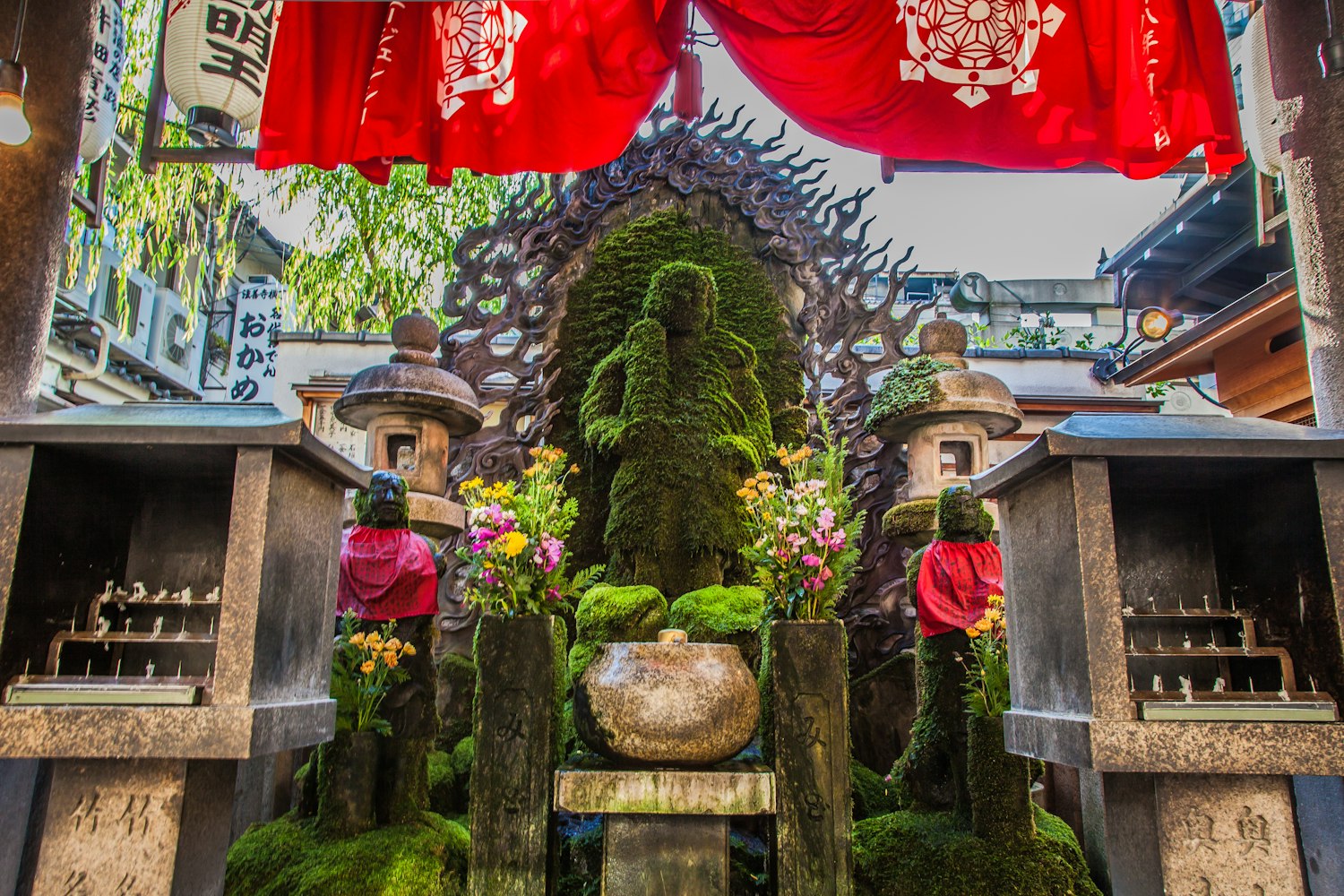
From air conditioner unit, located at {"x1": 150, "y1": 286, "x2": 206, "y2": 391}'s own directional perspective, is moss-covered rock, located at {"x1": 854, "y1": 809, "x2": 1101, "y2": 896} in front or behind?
in front

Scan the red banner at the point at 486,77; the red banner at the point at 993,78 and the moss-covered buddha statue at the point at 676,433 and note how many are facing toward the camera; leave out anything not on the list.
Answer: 3

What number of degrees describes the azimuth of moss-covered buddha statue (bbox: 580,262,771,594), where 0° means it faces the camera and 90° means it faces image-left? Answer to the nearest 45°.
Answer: approximately 0°

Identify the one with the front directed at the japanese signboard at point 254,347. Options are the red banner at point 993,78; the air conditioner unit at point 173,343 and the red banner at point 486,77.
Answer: the air conditioner unit

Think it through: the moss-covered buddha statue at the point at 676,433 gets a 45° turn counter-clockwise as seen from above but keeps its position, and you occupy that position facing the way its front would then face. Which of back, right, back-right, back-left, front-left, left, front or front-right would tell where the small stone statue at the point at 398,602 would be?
right

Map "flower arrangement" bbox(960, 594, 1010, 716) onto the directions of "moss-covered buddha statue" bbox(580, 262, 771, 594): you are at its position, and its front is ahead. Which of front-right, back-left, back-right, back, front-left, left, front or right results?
front-left

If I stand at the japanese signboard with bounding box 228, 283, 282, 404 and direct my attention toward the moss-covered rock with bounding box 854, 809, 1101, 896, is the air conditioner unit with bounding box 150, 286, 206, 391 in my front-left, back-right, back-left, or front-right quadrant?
back-right

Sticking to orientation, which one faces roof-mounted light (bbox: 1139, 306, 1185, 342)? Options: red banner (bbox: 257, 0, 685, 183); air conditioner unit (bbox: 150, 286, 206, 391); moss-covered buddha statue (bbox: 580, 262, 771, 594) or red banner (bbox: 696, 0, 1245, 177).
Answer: the air conditioner unit

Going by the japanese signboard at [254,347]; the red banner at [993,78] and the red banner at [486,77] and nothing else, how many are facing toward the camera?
3

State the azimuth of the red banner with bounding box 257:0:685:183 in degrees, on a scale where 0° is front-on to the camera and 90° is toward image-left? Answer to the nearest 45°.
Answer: approximately 0°

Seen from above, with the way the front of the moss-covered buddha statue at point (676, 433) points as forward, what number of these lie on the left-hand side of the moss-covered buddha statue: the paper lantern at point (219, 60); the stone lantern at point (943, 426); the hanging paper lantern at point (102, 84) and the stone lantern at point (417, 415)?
1

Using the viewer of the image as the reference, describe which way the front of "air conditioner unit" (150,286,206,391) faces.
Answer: facing the viewer and to the right of the viewer

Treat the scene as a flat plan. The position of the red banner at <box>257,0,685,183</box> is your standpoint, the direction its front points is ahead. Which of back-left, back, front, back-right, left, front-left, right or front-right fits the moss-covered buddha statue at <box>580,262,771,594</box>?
back-left
